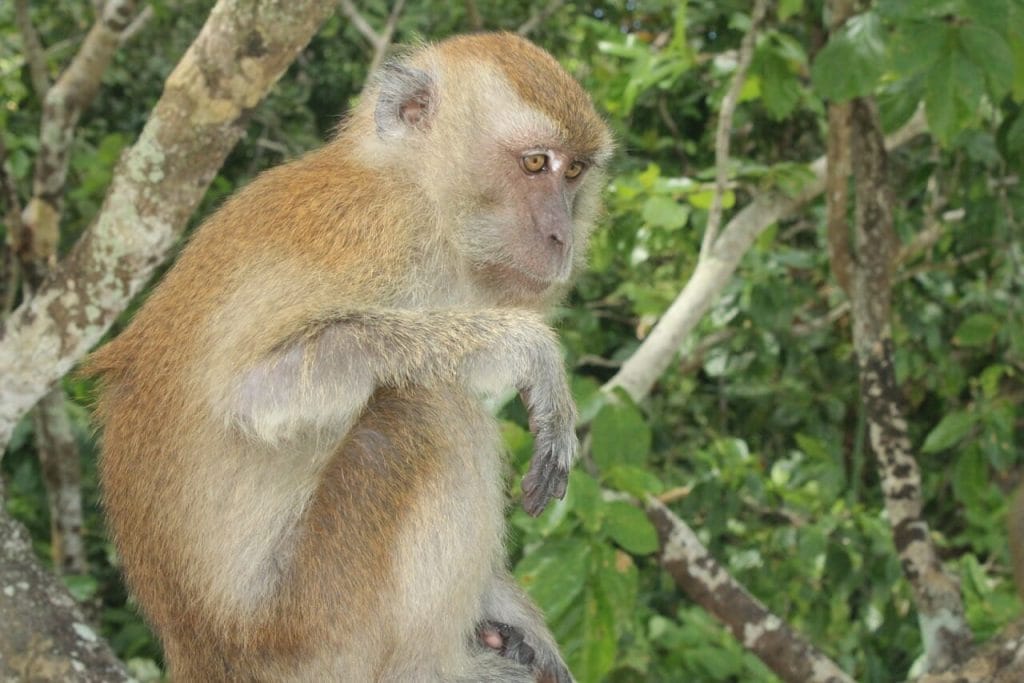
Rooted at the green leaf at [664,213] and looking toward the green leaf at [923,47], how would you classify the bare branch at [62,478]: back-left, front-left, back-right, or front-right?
back-right

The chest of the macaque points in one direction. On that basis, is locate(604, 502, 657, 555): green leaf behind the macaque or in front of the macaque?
in front

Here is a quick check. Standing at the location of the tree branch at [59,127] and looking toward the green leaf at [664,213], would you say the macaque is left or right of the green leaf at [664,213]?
right

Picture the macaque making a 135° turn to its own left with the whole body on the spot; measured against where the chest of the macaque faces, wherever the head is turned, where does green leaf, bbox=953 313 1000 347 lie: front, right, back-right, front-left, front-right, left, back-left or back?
right

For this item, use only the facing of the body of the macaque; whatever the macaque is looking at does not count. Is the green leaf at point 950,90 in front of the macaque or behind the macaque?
in front

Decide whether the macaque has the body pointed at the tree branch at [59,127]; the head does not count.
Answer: no

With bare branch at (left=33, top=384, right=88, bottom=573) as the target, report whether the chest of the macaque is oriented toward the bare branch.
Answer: no

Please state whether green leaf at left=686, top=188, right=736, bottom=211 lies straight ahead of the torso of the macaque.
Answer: no

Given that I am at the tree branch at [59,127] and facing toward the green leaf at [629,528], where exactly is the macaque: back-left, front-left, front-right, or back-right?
front-right

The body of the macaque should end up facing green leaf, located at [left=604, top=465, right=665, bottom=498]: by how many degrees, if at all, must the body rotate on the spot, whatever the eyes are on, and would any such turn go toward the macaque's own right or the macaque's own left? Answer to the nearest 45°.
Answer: approximately 45° to the macaque's own left

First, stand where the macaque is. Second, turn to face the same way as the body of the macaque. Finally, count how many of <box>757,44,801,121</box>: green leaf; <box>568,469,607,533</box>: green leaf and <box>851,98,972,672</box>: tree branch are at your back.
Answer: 0

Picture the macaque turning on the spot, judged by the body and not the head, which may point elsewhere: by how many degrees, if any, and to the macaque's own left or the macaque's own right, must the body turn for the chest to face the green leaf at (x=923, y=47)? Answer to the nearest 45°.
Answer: approximately 45° to the macaque's own left

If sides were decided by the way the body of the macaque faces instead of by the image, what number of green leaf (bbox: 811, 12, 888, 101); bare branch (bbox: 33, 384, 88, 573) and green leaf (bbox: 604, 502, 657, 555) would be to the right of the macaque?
0

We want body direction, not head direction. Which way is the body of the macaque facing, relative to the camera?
to the viewer's right

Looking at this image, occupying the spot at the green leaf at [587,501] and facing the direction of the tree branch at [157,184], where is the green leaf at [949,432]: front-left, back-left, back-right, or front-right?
back-right

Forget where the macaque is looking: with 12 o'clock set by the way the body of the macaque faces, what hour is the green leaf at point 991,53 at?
The green leaf is roughly at 11 o'clock from the macaque.

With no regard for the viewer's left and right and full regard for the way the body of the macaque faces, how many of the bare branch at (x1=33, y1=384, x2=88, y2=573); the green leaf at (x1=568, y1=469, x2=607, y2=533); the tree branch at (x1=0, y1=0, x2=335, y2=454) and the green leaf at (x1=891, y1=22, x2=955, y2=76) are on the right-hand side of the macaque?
0
